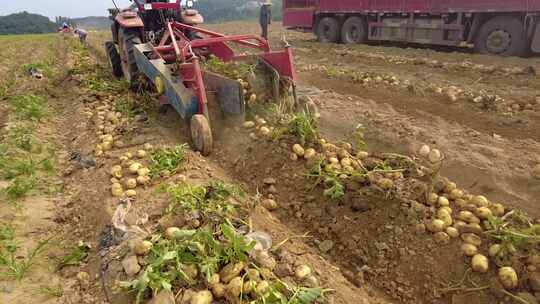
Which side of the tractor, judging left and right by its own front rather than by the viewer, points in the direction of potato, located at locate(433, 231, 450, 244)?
back

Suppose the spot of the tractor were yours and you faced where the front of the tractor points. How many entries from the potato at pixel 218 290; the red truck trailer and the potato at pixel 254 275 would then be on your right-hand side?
1

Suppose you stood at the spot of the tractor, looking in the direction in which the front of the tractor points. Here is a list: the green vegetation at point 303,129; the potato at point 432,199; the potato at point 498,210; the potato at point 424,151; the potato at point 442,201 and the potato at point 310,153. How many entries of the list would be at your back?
6

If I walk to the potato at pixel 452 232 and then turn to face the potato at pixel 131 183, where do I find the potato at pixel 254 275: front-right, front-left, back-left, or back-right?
front-left

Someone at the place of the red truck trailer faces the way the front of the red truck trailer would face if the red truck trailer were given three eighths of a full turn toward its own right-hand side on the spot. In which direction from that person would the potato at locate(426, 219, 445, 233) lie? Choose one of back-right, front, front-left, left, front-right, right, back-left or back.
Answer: left

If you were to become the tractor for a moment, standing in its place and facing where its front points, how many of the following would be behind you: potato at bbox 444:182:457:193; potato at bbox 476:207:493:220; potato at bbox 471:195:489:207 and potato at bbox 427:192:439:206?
4

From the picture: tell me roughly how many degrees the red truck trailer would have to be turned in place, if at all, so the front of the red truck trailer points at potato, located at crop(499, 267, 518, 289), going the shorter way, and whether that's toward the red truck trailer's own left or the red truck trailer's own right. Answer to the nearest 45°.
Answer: approximately 45° to the red truck trailer's own right

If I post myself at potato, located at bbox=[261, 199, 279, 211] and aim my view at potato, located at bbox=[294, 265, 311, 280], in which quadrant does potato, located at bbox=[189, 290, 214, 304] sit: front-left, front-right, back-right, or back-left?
front-right

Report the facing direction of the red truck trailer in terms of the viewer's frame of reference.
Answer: facing the viewer and to the right of the viewer

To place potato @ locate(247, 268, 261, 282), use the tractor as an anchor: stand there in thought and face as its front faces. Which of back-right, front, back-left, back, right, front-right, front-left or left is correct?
back-left

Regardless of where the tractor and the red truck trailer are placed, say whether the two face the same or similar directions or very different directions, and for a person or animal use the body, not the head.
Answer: very different directions

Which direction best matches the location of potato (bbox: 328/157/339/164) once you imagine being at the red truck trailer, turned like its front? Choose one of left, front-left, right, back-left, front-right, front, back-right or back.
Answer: front-right

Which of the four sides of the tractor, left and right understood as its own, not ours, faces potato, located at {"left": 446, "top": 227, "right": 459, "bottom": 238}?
back

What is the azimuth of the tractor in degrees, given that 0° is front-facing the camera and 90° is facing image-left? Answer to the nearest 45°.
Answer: approximately 135°

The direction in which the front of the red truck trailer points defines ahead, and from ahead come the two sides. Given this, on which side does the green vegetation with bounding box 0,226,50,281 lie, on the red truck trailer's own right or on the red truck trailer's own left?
on the red truck trailer's own right
